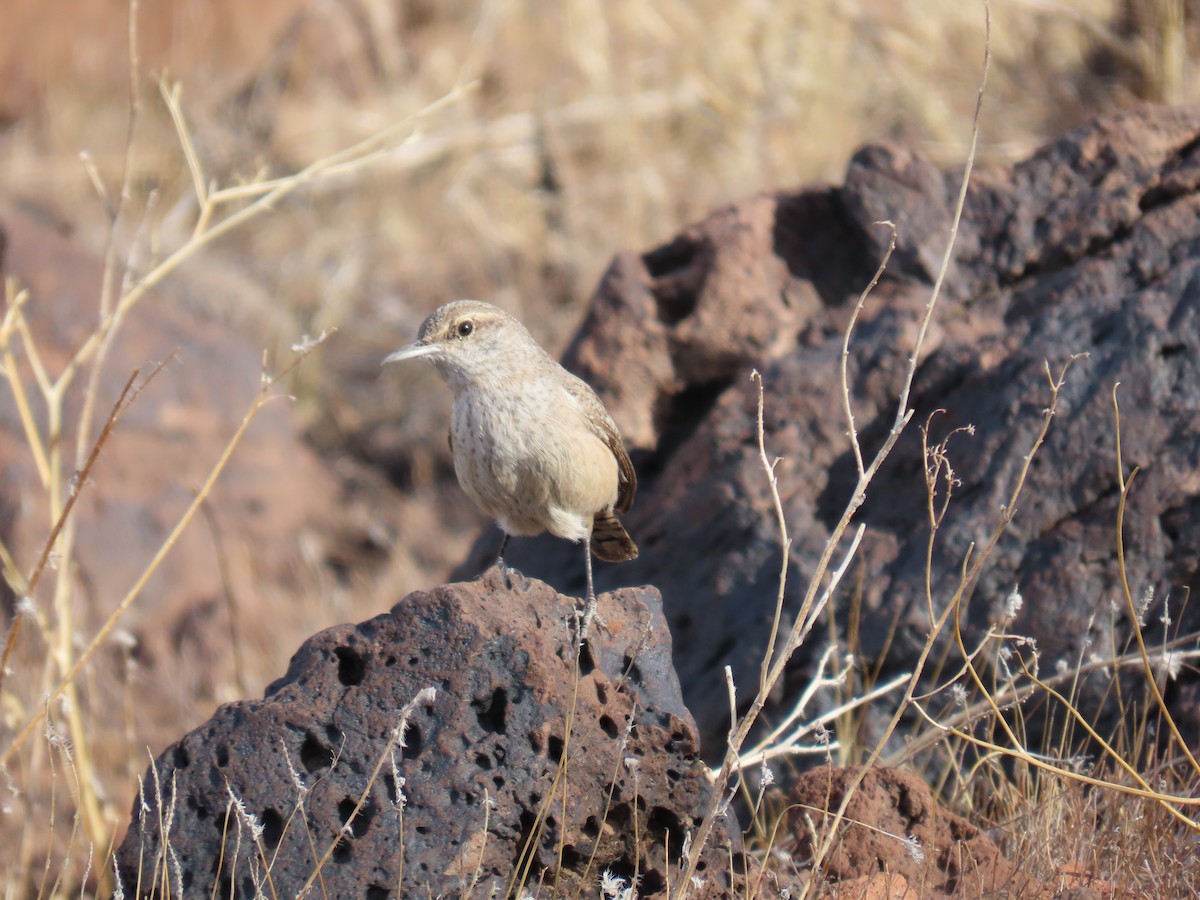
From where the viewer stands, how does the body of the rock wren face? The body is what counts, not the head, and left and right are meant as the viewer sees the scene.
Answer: facing the viewer and to the left of the viewer

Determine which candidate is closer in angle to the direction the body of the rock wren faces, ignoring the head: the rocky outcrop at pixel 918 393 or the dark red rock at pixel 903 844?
the dark red rock

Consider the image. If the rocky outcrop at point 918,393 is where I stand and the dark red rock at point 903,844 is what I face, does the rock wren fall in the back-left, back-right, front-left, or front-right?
front-right

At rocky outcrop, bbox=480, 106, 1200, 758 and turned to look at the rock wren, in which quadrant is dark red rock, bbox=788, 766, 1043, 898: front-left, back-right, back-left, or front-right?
front-left

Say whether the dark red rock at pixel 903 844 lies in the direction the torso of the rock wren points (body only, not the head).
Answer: no

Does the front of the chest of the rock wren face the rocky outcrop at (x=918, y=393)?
no

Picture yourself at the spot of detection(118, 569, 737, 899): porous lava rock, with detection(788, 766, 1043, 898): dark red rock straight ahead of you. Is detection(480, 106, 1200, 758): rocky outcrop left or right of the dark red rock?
left
